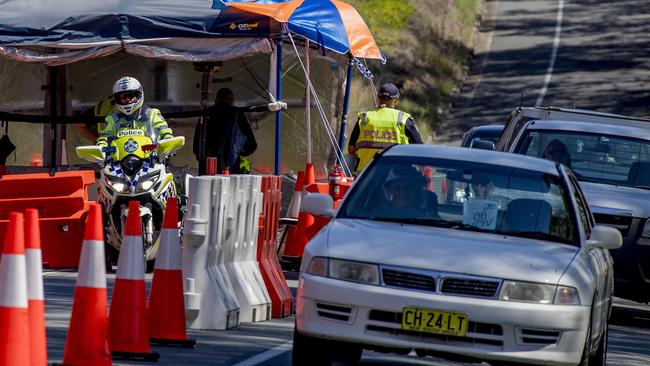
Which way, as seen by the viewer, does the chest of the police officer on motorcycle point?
toward the camera

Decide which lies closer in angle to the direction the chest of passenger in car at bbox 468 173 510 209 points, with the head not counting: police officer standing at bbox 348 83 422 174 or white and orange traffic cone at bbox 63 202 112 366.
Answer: the white and orange traffic cone

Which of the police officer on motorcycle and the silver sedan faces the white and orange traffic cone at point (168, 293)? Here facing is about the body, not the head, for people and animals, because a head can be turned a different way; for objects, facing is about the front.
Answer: the police officer on motorcycle

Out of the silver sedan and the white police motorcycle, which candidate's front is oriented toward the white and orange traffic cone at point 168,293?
the white police motorcycle

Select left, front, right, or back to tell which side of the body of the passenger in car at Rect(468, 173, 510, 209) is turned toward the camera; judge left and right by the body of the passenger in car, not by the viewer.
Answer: front

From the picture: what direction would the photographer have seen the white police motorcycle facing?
facing the viewer

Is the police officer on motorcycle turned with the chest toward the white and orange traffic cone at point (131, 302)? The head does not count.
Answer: yes

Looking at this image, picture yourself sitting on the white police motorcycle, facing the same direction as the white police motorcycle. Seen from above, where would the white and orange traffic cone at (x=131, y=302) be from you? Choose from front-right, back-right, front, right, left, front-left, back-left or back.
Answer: front

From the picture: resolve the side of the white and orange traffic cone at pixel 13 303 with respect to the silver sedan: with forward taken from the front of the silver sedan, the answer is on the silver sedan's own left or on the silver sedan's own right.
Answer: on the silver sedan's own right

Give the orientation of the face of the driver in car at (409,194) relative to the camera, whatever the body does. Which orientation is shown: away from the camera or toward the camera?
toward the camera
